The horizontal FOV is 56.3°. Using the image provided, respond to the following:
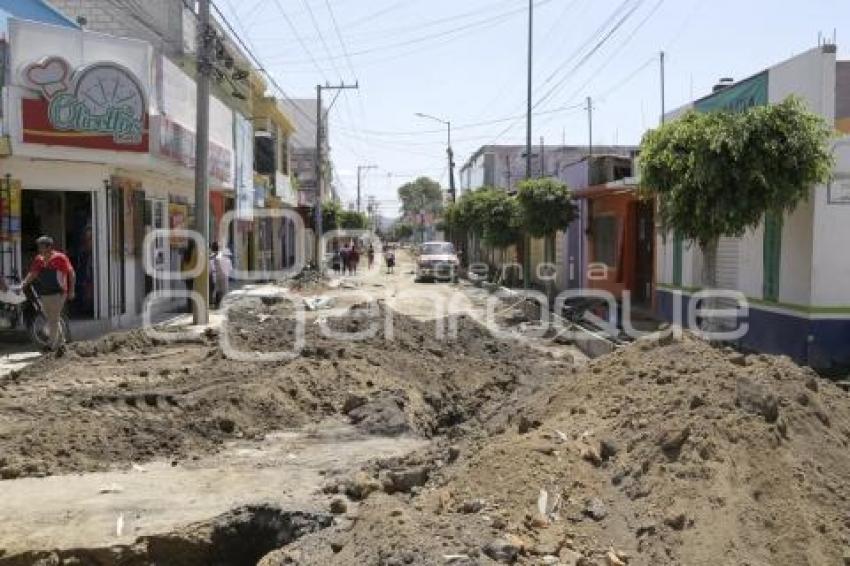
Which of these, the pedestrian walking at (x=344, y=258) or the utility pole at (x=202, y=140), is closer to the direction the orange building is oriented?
the utility pole

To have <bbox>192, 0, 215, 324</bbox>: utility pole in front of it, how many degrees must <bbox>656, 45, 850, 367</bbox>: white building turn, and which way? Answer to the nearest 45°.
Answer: approximately 45° to its right

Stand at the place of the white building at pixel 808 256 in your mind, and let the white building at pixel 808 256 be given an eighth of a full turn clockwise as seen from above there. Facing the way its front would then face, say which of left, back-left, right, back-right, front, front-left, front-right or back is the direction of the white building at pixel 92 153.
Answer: front

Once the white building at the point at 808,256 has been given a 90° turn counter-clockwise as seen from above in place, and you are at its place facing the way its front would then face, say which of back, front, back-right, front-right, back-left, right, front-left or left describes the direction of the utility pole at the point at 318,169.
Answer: back

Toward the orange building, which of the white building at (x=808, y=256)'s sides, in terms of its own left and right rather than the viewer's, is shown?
right

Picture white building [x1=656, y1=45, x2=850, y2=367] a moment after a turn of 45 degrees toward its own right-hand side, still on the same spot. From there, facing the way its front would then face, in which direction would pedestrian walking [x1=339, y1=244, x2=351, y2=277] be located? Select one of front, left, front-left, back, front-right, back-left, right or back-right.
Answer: front-right

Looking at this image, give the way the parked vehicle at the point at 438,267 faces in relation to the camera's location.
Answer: facing the viewer

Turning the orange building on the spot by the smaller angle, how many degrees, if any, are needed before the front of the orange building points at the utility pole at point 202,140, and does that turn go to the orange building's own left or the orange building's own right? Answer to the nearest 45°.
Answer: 0° — it already faces it

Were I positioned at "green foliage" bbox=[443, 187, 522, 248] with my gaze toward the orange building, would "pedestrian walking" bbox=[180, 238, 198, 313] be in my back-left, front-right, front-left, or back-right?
front-right

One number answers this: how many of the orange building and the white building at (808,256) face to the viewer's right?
0

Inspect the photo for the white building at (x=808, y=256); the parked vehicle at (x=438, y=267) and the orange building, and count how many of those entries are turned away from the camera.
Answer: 0

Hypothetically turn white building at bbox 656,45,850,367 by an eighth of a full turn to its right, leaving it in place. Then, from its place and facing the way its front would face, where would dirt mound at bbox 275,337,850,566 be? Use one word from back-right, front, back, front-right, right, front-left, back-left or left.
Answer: left

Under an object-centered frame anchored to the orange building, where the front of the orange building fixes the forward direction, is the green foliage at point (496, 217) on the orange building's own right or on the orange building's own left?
on the orange building's own right

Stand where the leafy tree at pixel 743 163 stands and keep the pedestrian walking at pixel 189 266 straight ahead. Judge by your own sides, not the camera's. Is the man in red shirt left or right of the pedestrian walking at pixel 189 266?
left

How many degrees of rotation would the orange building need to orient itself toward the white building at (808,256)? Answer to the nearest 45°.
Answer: approximately 45° to its left

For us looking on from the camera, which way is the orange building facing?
facing the viewer and to the left of the viewer
